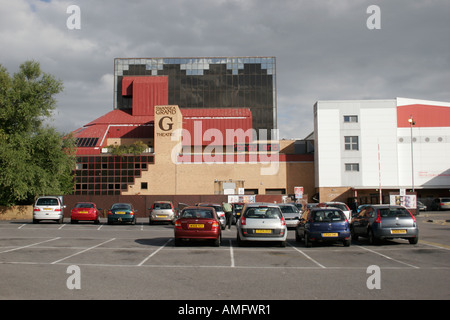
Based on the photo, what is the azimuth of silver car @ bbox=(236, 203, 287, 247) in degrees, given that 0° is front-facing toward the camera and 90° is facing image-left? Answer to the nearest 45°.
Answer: approximately 180°

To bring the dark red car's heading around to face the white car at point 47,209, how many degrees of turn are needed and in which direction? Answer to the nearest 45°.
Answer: approximately 45° to its left

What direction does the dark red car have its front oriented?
away from the camera

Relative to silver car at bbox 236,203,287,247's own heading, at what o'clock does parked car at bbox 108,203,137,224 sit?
The parked car is roughly at 11 o'clock from the silver car.

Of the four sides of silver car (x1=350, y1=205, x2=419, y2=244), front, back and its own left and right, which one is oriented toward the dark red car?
left

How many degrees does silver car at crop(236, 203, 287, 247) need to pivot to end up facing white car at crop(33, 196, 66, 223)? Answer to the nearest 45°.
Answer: approximately 45° to its left

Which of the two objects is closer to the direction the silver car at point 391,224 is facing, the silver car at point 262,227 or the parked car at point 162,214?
the parked car

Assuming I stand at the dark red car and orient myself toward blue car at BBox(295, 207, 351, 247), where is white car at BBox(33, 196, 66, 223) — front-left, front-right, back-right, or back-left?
back-left

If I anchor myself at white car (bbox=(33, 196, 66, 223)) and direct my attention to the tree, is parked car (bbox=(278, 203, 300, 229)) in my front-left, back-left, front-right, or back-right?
back-right

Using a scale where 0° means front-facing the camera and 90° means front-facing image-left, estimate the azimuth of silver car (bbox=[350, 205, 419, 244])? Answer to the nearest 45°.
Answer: approximately 135°
